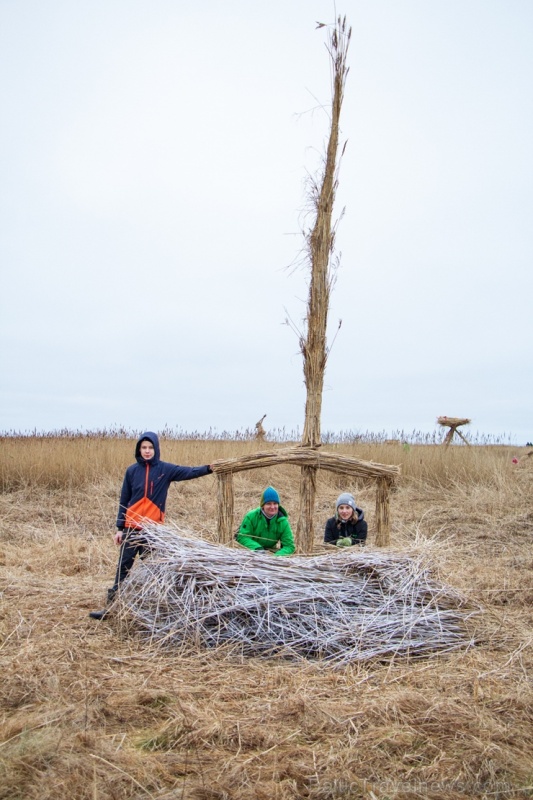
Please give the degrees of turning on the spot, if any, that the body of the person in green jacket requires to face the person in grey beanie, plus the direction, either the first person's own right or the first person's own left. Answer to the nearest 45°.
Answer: approximately 135° to the first person's own left

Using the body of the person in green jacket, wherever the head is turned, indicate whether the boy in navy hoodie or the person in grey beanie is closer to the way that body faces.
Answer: the boy in navy hoodie

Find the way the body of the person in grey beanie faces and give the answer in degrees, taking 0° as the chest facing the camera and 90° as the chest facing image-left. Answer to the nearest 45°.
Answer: approximately 0°

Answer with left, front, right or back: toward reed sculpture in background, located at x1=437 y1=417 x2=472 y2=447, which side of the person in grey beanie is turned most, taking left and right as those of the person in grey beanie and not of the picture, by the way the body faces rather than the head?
back

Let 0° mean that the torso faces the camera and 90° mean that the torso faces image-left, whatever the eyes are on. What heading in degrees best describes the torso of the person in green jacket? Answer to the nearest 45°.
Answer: approximately 0°

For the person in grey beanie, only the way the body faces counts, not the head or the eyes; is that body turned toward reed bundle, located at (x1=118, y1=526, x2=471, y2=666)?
yes

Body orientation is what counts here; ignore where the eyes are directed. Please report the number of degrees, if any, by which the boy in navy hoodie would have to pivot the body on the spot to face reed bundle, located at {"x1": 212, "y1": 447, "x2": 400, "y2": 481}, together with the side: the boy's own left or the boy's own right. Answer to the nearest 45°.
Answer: approximately 90° to the boy's own left

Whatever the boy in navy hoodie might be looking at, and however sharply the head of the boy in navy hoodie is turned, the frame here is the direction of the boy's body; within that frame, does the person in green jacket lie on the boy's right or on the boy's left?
on the boy's left

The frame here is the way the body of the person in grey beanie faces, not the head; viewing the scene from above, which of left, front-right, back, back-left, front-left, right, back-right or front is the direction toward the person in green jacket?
front-right
